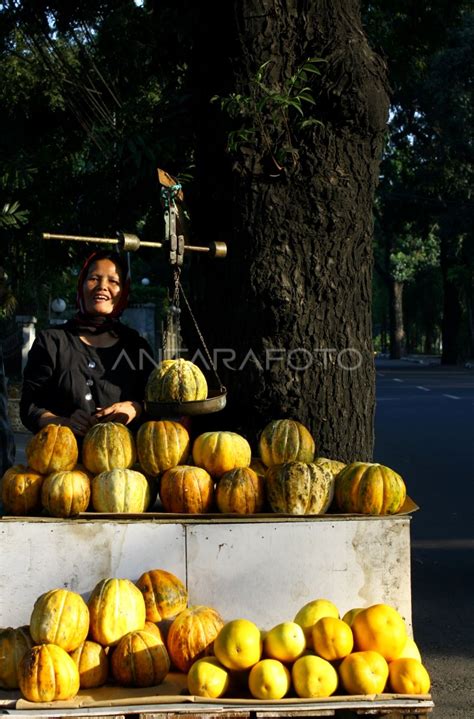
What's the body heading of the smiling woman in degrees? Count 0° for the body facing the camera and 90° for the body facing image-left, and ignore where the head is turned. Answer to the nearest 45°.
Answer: approximately 0°

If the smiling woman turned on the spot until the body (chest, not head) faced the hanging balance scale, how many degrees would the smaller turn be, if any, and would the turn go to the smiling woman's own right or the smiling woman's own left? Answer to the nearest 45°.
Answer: approximately 45° to the smiling woman's own left

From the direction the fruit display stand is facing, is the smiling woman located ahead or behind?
behind

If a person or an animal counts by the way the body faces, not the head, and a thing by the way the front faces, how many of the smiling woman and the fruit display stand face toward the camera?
2
